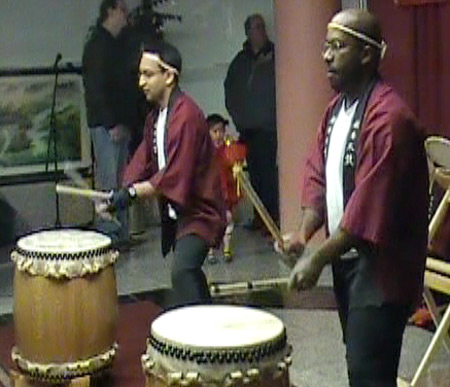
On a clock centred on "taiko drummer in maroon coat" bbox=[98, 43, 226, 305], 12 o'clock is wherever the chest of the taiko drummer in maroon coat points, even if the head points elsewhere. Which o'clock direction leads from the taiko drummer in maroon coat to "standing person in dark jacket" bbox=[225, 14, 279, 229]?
The standing person in dark jacket is roughly at 5 o'clock from the taiko drummer in maroon coat.

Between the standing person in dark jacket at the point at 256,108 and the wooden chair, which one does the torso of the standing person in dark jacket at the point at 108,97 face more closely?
the standing person in dark jacket

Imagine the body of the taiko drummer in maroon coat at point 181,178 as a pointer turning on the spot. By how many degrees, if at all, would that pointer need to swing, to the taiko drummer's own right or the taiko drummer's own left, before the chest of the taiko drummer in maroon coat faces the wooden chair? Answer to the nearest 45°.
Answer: approximately 135° to the taiko drummer's own left

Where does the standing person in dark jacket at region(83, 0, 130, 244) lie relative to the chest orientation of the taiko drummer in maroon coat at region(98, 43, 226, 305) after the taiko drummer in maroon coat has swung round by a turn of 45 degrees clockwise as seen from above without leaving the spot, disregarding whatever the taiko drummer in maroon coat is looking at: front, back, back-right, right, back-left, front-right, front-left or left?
right

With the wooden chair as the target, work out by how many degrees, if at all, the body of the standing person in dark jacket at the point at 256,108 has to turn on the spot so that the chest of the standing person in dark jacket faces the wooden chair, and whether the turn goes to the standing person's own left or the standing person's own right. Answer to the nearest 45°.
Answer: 0° — they already face it

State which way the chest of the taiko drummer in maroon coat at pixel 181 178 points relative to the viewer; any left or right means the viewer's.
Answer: facing the viewer and to the left of the viewer

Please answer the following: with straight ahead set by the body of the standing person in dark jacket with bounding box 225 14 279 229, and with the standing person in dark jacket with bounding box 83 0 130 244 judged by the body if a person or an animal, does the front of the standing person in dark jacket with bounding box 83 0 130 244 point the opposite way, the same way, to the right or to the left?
to the left

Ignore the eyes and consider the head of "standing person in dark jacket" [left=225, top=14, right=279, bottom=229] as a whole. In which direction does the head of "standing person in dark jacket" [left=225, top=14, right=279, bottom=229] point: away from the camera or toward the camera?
toward the camera

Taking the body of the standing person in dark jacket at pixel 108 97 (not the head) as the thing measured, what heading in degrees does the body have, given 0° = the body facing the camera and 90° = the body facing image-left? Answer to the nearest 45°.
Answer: approximately 270°

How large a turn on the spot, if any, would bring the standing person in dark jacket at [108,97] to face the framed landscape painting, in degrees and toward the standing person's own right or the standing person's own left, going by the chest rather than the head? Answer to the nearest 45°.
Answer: approximately 135° to the standing person's own left

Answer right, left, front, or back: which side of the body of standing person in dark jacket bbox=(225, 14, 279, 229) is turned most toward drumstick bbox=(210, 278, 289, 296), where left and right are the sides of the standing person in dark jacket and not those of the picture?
front

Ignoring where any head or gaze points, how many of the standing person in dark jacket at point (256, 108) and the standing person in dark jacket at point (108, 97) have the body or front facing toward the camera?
1

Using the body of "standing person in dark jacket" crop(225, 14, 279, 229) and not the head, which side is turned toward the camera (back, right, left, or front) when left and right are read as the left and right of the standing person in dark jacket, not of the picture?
front
